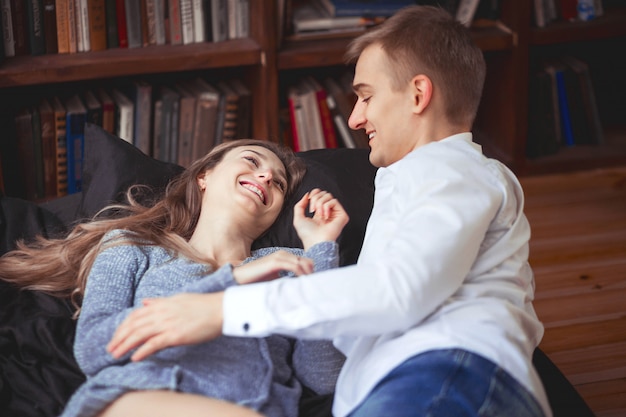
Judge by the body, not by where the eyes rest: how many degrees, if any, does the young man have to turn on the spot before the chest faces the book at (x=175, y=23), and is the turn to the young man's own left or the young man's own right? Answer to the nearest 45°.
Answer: approximately 90° to the young man's own right

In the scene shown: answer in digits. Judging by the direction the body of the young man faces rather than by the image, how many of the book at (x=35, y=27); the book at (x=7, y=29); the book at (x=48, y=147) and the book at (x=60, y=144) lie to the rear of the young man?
0

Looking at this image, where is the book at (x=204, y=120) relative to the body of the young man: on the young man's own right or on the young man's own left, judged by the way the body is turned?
on the young man's own right

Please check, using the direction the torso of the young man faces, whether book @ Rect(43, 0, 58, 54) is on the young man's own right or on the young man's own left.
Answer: on the young man's own right

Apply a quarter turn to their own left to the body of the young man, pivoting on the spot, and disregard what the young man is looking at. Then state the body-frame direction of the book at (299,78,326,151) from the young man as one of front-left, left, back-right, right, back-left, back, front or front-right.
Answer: back

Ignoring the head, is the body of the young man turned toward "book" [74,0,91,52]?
no

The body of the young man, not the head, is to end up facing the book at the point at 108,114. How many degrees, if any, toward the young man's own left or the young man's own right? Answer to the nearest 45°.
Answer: approximately 45° to the young man's own right

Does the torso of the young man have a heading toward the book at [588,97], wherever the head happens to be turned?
no

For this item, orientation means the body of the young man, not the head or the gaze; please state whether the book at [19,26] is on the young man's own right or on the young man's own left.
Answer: on the young man's own right

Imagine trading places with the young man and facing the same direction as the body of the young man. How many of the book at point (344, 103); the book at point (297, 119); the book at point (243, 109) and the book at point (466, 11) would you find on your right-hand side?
4

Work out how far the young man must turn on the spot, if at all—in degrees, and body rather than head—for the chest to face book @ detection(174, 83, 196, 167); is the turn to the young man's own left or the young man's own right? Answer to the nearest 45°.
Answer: approximately 90° to the young man's own right

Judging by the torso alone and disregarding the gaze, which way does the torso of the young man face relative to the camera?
to the viewer's left

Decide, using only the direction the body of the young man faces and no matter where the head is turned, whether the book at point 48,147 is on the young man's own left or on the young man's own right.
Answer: on the young man's own right

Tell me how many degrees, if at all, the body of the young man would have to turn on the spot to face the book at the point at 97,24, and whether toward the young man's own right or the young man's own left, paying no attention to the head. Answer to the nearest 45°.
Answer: approximately 45° to the young man's own right

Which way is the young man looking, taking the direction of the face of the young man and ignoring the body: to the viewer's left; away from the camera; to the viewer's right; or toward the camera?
to the viewer's left

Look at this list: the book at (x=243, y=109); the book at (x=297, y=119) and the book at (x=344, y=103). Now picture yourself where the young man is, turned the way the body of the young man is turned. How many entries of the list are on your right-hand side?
3
